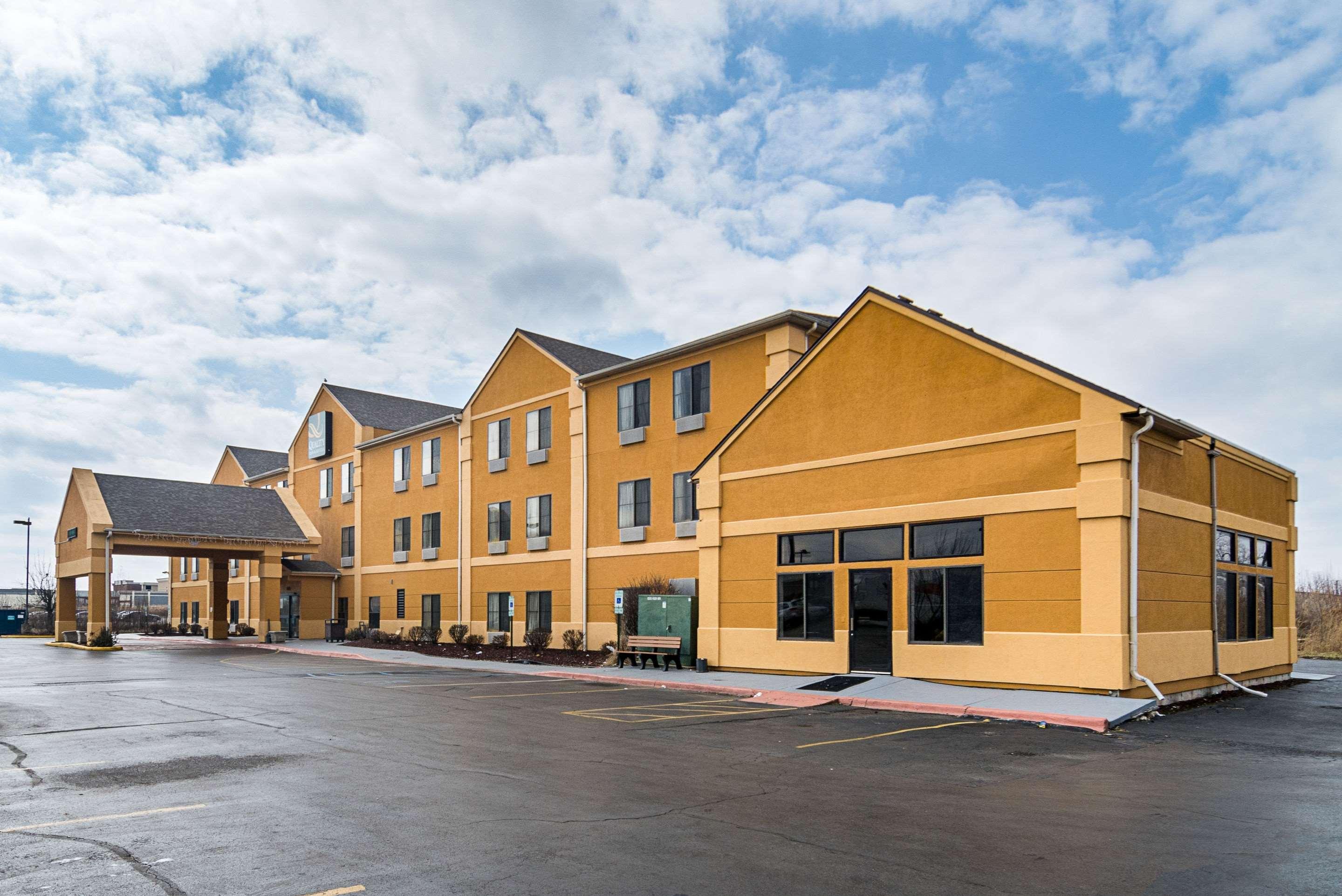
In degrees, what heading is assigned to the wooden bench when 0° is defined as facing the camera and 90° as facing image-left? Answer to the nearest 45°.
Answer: approximately 45°

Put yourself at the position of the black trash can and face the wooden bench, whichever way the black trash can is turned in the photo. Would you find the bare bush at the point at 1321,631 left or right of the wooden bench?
left

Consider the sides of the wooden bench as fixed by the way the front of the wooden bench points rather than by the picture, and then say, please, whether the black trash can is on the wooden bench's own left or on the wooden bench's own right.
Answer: on the wooden bench's own right

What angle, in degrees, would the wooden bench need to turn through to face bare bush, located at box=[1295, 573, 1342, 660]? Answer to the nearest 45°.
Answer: approximately 180°
